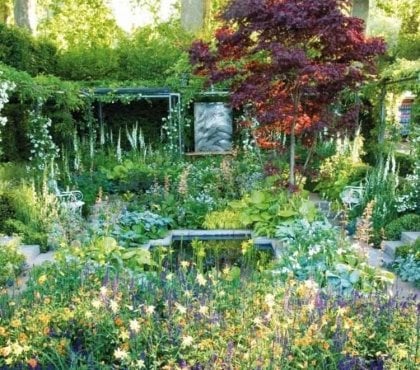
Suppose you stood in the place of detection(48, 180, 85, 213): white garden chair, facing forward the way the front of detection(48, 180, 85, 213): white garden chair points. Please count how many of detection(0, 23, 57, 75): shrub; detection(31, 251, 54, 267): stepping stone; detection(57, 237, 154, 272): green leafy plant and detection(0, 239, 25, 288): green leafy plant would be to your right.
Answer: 3

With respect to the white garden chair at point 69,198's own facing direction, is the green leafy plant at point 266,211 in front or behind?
in front

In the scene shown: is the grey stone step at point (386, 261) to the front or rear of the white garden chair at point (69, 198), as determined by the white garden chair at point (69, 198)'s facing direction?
to the front

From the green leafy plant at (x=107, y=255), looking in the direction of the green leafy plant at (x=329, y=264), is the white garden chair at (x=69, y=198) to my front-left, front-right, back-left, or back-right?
back-left

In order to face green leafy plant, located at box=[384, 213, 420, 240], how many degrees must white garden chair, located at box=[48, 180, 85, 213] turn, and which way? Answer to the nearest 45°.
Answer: approximately 45° to its right

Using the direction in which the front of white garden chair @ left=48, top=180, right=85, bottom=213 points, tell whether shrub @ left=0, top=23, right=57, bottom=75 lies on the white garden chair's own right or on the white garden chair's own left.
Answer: on the white garden chair's own left

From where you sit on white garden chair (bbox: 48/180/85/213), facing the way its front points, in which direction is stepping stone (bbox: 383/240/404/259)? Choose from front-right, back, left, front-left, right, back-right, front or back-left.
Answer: front-right

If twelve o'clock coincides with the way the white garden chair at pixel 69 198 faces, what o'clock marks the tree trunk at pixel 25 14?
The tree trunk is roughly at 9 o'clock from the white garden chair.

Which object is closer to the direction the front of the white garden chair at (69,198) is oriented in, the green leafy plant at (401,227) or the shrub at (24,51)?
the green leafy plant

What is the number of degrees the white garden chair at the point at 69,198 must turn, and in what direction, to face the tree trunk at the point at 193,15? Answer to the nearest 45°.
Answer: approximately 45° to its left

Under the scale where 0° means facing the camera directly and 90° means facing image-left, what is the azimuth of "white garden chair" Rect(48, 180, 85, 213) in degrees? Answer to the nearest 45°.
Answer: approximately 270°

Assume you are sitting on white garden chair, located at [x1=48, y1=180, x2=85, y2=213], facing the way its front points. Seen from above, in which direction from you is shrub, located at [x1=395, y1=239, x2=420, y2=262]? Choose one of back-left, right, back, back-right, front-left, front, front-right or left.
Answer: front-right

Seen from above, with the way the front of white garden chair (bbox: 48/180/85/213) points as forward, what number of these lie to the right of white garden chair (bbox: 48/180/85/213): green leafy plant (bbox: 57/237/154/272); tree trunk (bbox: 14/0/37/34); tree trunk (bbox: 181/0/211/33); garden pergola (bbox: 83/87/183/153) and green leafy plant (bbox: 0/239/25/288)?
2

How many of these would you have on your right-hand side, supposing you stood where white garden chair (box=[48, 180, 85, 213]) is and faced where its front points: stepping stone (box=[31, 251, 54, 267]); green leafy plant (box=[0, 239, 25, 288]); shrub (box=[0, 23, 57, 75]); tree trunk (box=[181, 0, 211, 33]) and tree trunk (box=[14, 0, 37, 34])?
2

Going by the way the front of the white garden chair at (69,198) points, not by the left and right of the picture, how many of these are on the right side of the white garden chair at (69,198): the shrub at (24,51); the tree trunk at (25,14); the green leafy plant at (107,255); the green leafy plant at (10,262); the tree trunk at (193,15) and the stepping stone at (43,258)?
3
